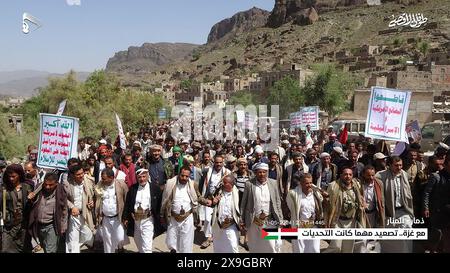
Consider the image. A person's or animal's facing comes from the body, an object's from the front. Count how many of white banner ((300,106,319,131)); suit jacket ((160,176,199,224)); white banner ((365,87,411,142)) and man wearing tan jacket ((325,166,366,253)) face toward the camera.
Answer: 4

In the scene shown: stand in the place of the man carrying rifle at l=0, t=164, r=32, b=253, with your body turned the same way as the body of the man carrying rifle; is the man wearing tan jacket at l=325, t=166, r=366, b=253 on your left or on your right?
on your left

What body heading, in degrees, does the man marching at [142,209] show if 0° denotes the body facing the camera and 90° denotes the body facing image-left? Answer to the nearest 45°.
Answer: approximately 0°

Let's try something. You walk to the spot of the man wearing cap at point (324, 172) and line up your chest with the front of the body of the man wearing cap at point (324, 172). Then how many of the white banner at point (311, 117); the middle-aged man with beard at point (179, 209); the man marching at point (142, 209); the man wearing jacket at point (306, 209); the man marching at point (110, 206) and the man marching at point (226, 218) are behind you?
1

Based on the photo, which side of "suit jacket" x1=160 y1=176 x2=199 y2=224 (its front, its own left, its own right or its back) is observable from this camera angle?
front

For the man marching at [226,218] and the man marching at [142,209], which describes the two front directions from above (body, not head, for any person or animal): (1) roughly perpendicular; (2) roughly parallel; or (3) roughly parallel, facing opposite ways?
roughly parallel

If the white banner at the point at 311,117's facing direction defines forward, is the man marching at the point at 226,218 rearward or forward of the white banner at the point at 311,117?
forward

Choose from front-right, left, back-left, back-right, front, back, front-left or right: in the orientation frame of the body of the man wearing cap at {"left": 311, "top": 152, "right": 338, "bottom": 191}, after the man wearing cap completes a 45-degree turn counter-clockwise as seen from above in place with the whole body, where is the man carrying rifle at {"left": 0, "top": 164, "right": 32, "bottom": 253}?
right

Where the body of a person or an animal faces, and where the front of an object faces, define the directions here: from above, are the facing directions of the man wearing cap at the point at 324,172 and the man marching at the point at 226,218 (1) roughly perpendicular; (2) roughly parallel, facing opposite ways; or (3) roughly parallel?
roughly parallel

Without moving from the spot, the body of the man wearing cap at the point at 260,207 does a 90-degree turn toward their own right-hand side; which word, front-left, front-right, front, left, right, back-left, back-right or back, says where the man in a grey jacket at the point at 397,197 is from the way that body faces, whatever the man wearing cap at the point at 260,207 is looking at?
back

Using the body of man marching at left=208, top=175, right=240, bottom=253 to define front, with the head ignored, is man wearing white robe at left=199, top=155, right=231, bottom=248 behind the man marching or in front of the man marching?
behind

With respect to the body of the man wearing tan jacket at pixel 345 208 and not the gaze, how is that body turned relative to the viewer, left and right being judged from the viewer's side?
facing the viewer

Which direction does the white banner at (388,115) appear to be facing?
toward the camera

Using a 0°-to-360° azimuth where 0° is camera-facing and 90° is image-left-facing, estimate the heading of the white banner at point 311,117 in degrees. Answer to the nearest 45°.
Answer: approximately 0°

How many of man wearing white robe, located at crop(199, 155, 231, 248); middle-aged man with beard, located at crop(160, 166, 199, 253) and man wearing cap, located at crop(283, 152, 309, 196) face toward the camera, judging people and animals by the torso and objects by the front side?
3

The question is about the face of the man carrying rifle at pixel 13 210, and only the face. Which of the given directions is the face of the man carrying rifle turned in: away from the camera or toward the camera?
toward the camera
